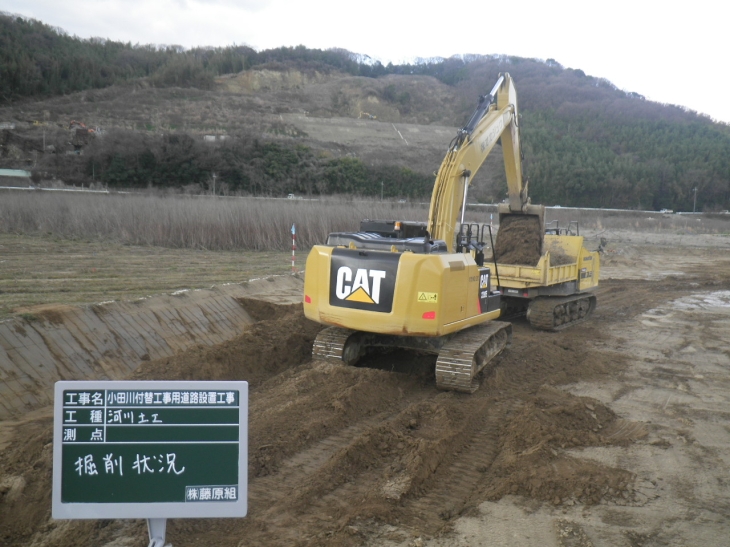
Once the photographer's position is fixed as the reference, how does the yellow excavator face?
facing away from the viewer and to the right of the viewer
